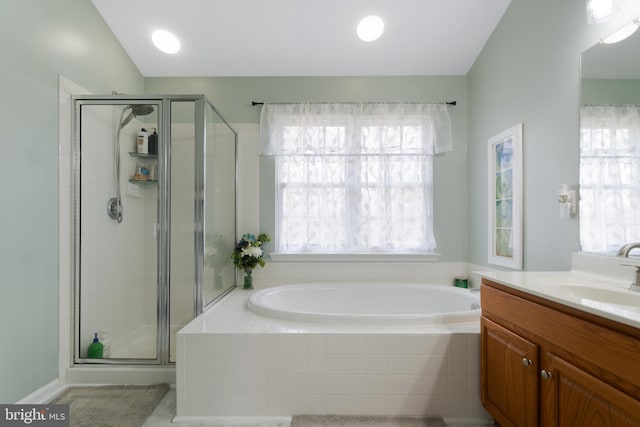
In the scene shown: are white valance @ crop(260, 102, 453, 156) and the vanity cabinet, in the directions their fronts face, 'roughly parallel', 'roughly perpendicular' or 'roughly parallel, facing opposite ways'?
roughly perpendicular

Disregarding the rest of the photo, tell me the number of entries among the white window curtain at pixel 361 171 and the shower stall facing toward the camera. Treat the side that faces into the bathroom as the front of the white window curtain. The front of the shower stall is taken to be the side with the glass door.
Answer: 2

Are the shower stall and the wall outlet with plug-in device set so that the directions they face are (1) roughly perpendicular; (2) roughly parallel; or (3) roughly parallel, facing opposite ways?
roughly perpendicular

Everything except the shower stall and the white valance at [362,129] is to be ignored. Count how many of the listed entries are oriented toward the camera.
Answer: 2

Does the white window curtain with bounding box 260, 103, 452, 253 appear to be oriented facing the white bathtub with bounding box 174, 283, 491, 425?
yes

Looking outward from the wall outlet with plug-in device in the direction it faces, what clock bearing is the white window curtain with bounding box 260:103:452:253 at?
The white window curtain is roughly at 2 o'clock from the wall outlet with plug-in device.

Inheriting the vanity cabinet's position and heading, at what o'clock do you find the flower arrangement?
The flower arrangement is roughly at 2 o'clock from the vanity cabinet.

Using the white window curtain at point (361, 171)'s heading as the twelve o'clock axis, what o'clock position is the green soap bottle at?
The green soap bottle is roughly at 2 o'clock from the white window curtain.

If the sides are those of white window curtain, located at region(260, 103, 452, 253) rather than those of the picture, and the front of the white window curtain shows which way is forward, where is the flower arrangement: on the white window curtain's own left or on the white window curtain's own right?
on the white window curtain's own right

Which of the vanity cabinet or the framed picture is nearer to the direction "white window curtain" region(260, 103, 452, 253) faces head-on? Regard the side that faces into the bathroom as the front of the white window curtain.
the vanity cabinet

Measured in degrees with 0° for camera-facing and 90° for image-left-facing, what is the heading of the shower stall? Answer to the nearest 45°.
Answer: approximately 0°
